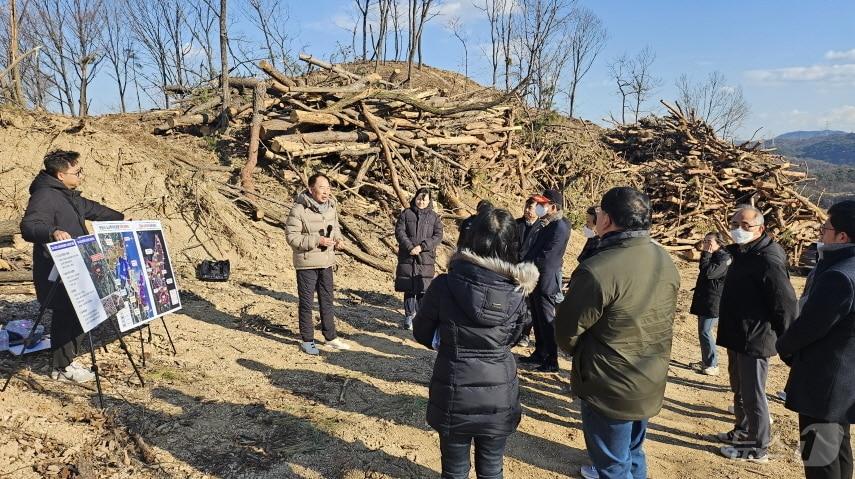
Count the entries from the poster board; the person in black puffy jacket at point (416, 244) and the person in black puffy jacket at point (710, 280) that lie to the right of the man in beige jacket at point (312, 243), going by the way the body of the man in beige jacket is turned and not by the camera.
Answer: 1

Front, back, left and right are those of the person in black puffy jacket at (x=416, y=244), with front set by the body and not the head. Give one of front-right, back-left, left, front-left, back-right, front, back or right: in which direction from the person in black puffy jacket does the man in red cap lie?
front-left

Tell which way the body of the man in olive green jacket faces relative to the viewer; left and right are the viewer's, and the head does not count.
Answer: facing away from the viewer and to the left of the viewer

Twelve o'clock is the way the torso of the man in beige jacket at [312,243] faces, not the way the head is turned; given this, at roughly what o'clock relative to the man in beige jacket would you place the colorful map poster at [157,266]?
The colorful map poster is roughly at 4 o'clock from the man in beige jacket.

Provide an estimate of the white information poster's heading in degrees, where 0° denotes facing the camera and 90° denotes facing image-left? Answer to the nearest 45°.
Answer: approximately 315°

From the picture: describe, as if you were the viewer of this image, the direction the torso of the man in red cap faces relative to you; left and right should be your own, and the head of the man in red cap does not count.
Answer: facing to the left of the viewer

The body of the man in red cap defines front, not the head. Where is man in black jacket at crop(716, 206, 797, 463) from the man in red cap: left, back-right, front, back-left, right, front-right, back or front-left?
back-left

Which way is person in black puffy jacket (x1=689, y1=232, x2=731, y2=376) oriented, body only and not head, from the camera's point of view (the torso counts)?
to the viewer's left

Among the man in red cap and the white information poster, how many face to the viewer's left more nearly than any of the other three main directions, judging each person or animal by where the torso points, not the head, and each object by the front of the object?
1

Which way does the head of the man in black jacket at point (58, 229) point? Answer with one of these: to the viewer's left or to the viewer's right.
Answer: to the viewer's right

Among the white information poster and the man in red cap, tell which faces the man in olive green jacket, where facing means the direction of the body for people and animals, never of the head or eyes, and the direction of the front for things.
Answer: the white information poster

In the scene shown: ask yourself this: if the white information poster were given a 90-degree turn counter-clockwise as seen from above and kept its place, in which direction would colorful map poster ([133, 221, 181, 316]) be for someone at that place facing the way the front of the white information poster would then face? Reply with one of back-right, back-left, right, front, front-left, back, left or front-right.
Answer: front

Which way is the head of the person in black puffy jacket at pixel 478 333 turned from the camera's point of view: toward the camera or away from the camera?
away from the camera
